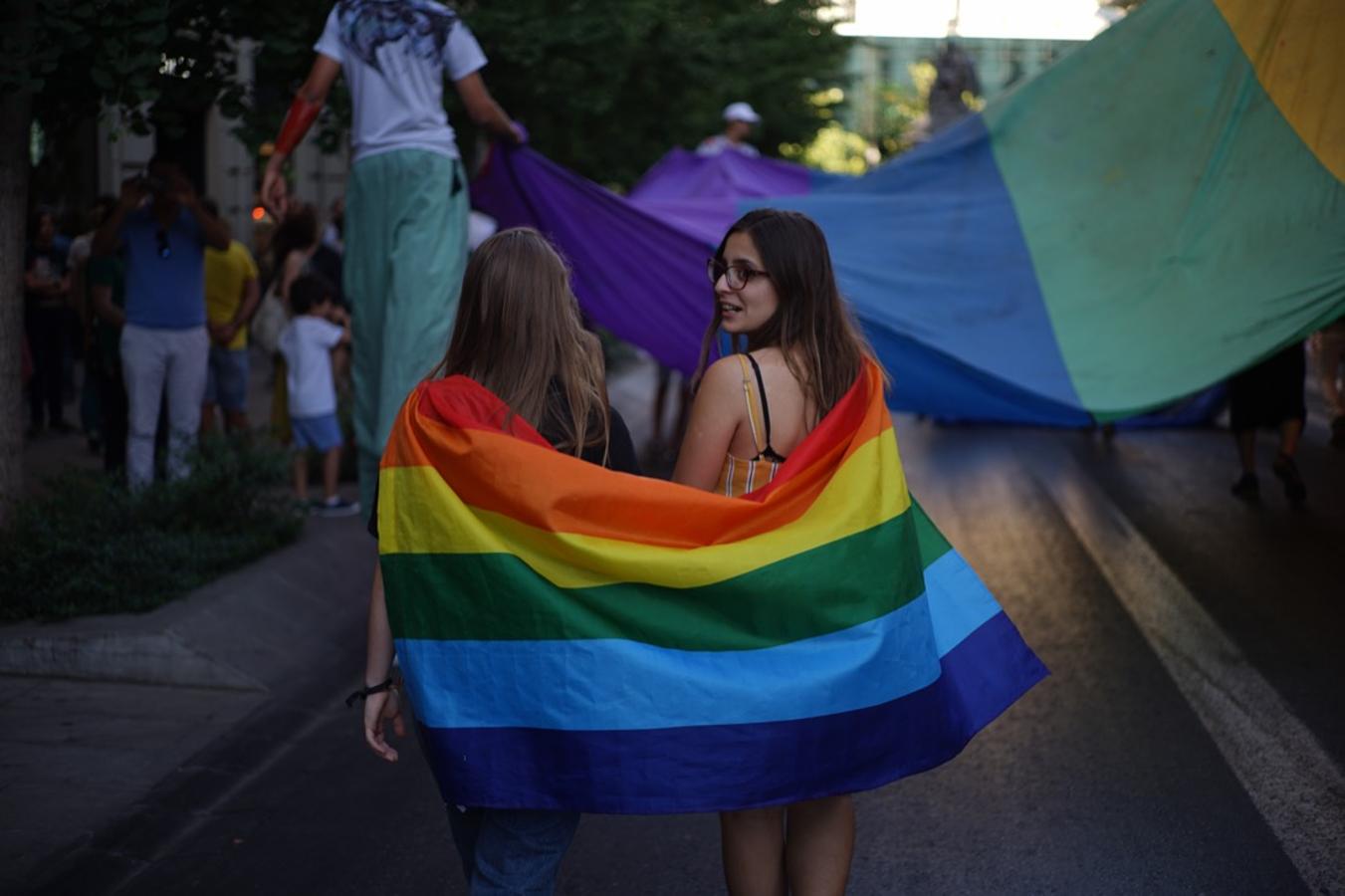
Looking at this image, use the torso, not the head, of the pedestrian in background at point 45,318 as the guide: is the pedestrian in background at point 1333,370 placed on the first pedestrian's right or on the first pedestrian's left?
on the first pedestrian's left

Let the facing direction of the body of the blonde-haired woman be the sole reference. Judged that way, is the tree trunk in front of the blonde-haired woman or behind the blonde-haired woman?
in front

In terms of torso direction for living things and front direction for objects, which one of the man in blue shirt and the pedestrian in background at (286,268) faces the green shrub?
the man in blue shirt

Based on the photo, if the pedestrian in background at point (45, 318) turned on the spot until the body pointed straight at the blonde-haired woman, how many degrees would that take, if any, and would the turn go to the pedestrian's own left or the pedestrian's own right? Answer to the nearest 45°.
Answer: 0° — they already face them

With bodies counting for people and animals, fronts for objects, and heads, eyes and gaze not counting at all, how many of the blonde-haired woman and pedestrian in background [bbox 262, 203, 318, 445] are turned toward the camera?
0

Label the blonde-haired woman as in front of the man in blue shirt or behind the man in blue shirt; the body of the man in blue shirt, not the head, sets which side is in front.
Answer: in front

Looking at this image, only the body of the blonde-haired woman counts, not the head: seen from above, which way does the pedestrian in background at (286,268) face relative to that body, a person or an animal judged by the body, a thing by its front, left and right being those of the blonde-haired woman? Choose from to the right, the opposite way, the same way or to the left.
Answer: to the right

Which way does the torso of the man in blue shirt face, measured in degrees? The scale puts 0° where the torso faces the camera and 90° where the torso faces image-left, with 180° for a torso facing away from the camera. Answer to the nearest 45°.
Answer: approximately 0°

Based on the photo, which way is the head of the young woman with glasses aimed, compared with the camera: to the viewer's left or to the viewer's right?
to the viewer's left

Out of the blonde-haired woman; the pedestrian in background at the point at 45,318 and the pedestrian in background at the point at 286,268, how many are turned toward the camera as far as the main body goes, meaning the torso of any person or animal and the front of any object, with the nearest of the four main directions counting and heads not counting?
1

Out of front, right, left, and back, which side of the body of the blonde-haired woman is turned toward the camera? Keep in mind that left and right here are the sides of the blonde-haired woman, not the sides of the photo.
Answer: back

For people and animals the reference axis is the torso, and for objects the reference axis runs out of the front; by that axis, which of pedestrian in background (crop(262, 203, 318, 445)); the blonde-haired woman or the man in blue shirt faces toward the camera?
the man in blue shirt

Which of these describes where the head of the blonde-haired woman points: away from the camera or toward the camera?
away from the camera

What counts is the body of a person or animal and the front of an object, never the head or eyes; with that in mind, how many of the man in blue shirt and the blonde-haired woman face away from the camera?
1

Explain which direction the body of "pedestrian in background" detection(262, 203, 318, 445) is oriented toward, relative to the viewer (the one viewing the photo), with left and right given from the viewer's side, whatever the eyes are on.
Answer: facing to the right of the viewer

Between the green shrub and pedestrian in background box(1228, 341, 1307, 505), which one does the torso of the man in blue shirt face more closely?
the green shrub
